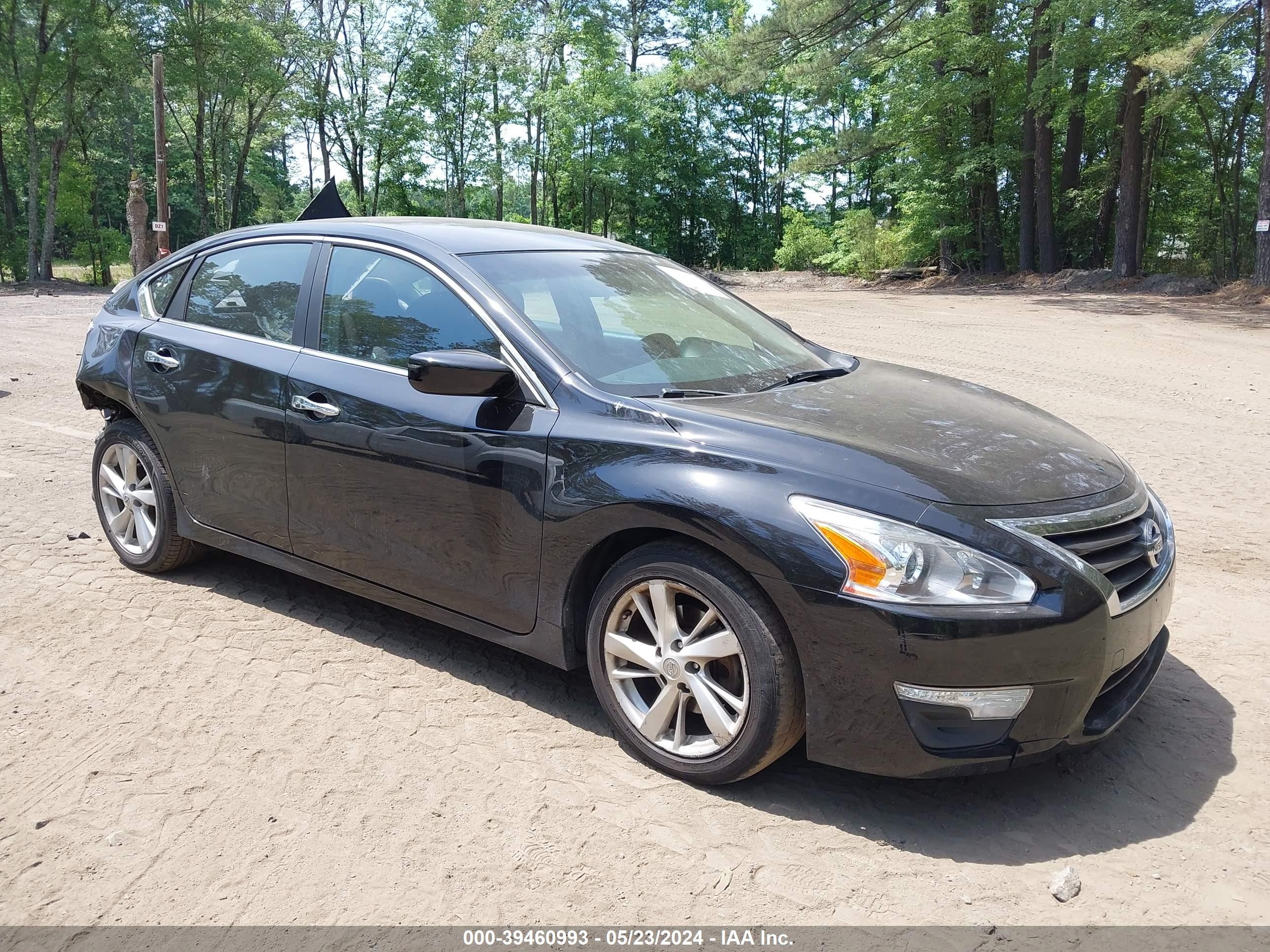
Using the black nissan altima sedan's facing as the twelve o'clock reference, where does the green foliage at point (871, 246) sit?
The green foliage is roughly at 8 o'clock from the black nissan altima sedan.

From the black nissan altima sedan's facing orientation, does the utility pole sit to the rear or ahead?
to the rear

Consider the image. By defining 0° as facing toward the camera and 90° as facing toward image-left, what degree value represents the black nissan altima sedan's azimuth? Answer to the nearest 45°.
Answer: approximately 315°

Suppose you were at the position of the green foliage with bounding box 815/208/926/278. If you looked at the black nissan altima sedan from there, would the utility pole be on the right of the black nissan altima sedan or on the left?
right

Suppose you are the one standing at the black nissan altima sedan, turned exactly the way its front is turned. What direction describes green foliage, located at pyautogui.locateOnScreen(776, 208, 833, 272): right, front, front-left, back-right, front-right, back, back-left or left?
back-left
